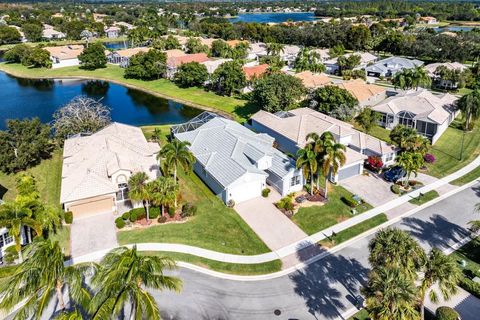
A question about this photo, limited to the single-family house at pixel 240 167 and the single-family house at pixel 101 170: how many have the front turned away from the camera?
0

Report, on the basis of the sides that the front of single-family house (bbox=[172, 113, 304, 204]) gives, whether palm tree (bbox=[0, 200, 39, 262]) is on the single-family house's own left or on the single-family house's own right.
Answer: on the single-family house's own right

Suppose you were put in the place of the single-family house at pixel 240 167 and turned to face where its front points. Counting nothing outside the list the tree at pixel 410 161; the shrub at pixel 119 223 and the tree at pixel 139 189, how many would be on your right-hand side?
2

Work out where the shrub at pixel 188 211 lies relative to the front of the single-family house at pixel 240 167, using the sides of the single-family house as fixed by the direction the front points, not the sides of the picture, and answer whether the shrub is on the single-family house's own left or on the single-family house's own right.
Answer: on the single-family house's own right

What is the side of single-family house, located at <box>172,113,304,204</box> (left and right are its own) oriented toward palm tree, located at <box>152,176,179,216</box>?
right

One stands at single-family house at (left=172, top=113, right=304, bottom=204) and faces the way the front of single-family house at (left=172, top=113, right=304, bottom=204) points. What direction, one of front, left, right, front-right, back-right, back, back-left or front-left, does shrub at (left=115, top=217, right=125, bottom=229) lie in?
right

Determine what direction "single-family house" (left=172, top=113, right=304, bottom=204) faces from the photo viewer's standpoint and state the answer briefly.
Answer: facing the viewer and to the right of the viewer

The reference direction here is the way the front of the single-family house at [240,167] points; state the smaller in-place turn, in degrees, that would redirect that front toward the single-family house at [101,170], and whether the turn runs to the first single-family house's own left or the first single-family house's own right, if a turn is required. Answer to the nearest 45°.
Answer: approximately 135° to the first single-family house's own right

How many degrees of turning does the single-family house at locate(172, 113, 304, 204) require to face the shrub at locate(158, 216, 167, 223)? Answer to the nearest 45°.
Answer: approximately 90° to its right

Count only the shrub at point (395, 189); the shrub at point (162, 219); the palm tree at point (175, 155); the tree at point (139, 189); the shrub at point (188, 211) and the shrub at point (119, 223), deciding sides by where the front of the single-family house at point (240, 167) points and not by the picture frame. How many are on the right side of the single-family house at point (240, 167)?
5

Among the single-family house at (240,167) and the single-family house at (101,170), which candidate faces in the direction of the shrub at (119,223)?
the single-family house at (101,170)

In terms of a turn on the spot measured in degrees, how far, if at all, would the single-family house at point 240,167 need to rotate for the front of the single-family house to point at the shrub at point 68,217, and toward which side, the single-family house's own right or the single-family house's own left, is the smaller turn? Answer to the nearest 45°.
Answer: approximately 90° to the single-family house's own right

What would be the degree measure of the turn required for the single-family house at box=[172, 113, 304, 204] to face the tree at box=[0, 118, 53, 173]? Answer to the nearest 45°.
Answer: approximately 135° to its right

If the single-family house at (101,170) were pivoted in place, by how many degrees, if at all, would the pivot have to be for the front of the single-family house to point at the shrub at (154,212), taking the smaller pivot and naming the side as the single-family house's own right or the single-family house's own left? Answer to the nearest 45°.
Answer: approximately 45° to the single-family house's own left

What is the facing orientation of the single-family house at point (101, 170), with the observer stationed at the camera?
facing the viewer

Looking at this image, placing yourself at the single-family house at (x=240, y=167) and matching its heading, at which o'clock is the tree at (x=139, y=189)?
The tree is roughly at 3 o'clock from the single-family house.
